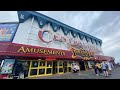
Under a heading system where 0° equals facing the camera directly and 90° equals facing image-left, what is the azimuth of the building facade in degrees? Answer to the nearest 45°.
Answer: approximately 315°
